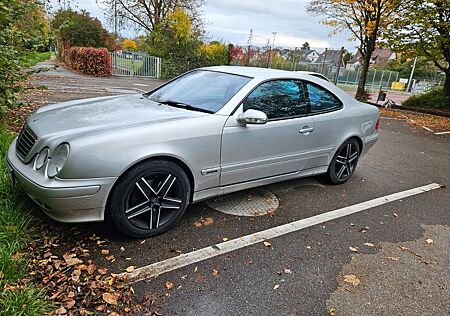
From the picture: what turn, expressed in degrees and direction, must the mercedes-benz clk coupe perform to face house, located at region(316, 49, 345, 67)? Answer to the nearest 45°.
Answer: approximately 180°

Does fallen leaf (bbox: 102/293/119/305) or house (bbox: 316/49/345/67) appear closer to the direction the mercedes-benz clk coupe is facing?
the fallen leaf

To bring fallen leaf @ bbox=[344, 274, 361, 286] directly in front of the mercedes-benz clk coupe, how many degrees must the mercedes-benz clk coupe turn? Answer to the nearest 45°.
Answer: approximately 90° to its left

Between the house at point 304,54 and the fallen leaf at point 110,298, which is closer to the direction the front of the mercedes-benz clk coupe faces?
the fallen leaf

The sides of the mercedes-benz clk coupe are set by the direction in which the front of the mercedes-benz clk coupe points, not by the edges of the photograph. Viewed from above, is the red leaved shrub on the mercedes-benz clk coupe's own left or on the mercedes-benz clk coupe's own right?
on the mercedes-benz clk coupe's own right

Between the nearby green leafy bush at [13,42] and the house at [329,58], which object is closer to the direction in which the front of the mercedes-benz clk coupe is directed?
the nearby green leafy bush

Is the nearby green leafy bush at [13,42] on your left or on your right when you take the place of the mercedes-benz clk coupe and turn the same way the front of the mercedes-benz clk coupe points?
on your right

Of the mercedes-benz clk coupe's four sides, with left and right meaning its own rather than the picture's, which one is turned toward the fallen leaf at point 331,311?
left

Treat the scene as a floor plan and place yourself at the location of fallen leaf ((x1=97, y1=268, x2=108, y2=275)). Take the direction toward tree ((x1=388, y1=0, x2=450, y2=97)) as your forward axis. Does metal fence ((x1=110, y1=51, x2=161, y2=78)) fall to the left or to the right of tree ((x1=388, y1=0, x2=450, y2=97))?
left

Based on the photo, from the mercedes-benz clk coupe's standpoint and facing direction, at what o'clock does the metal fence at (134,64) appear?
The metal fence is roughly at 4 o'clock from the mercedes-benz clk coupe.

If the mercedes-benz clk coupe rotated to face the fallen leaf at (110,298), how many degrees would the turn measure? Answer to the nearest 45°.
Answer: approximately 45° to its left

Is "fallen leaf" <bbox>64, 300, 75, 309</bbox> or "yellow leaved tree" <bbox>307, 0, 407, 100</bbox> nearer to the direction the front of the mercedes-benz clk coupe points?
the fallen leaf

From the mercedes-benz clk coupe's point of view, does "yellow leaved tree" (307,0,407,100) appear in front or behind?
behind

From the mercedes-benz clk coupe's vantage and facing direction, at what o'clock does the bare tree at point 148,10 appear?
The bare tree is roughly at 4 o'clock from the mercedes-benz clk coupe.

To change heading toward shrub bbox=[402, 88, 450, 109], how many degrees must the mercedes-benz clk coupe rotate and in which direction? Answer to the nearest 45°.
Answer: approximately 180°

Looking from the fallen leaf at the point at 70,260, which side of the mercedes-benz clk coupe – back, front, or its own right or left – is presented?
front

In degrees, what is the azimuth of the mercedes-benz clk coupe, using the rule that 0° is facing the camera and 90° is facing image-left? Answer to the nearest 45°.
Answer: approximately 45°
